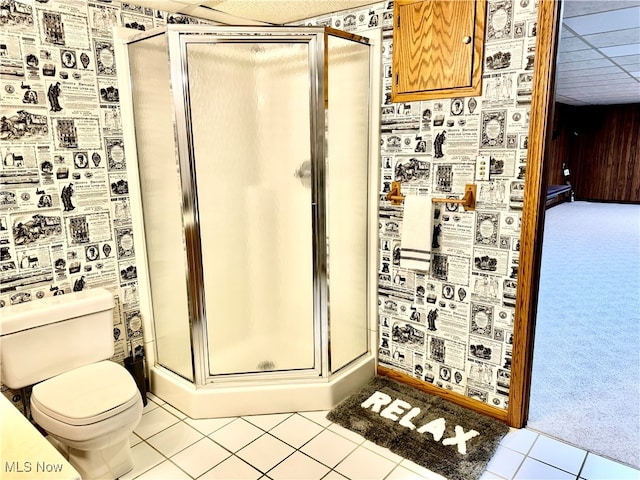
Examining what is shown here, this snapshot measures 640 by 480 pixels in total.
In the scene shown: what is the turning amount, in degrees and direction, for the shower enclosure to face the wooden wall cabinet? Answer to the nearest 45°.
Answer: approximately 90° to its left

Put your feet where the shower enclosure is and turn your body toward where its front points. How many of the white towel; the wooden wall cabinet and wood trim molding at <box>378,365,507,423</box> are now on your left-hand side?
3

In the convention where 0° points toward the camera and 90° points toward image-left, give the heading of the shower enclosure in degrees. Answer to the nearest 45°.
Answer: approximately 0°

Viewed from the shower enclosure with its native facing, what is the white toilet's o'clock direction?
The white toilet is roughly at 2 o'clock from the shower enclosure.

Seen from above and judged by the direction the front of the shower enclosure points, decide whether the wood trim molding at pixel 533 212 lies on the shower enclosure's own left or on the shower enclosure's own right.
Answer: on the shower enclosure's own left

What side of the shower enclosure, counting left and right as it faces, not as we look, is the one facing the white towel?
left

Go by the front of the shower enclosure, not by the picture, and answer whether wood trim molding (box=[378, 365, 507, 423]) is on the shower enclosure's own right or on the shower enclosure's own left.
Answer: on the shower enclosure's own left
